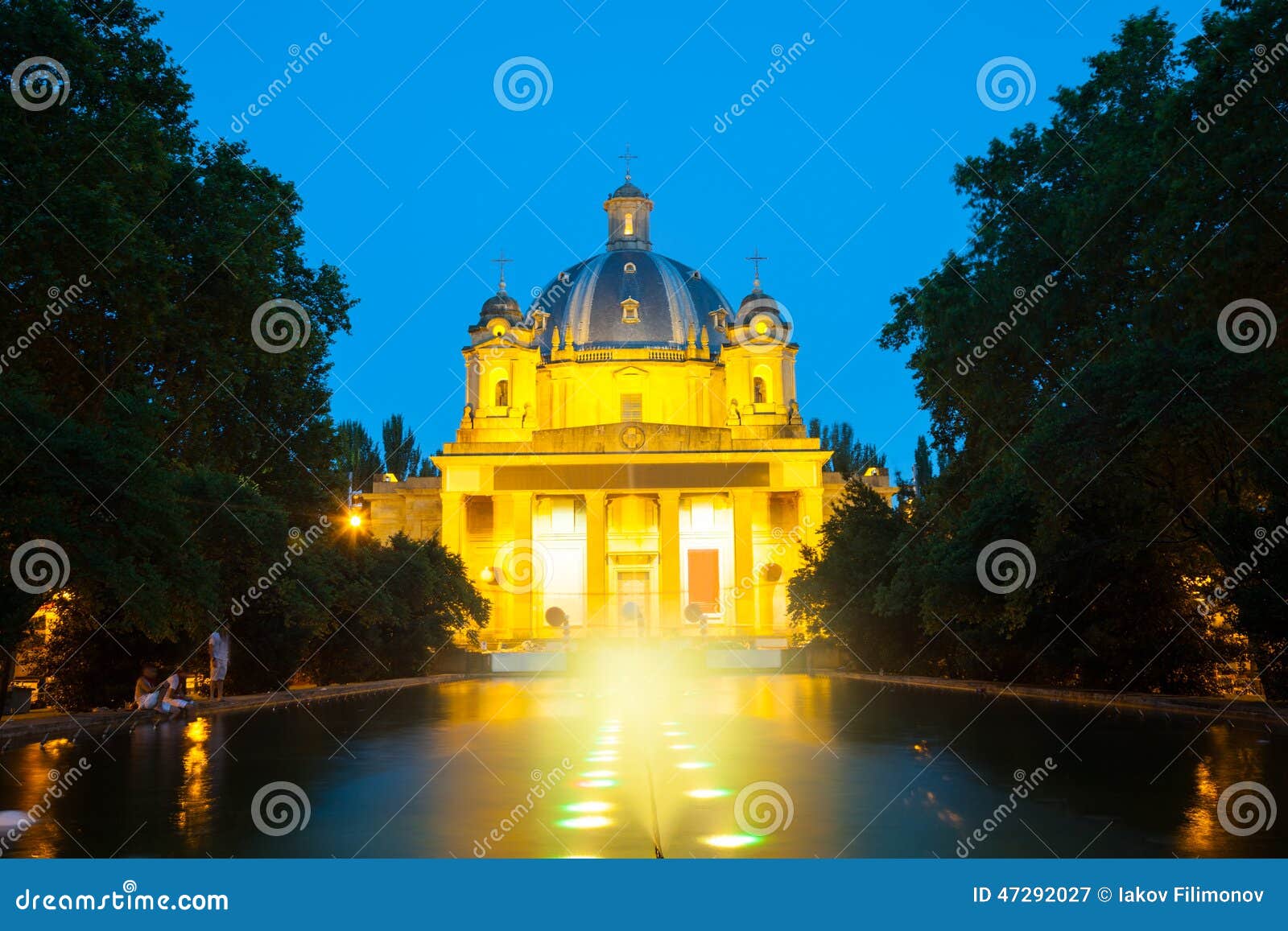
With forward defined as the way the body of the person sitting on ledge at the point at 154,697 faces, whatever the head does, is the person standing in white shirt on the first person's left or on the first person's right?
on the first person's left

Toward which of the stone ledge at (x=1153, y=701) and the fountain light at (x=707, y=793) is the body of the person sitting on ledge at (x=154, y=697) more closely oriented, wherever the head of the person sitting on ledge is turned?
the stone ledge

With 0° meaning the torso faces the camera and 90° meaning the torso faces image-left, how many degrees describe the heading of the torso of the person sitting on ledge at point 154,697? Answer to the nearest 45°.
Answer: approximately 270°

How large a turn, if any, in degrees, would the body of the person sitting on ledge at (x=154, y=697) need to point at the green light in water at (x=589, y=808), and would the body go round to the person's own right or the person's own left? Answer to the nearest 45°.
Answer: approximately 90° to the person's own right

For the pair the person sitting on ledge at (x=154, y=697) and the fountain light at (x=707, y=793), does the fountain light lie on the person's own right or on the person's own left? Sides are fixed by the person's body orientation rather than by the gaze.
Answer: on the person's own right

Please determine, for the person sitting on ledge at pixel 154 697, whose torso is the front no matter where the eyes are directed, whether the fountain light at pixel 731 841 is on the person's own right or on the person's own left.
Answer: on the person's own right
